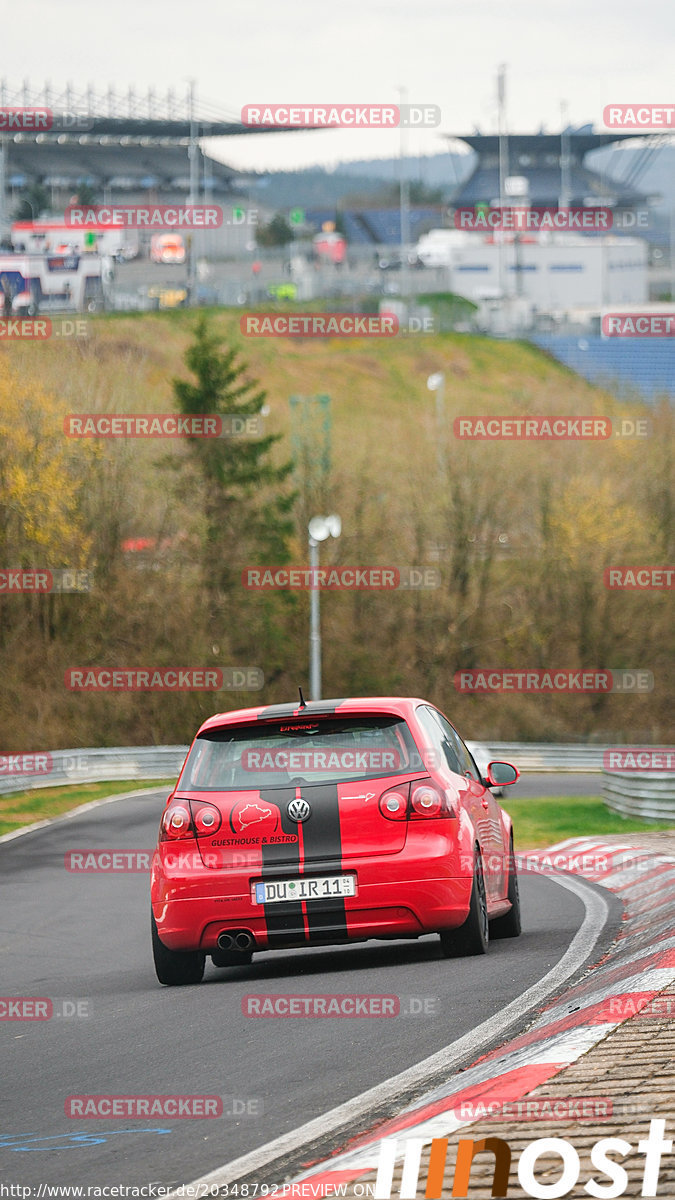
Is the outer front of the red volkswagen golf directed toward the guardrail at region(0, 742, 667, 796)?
yes

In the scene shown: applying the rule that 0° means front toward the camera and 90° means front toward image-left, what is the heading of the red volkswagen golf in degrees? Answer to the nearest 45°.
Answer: approximately 180°

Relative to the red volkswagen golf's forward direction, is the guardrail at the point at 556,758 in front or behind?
in front

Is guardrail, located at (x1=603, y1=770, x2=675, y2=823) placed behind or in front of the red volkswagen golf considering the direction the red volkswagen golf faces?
in front
